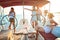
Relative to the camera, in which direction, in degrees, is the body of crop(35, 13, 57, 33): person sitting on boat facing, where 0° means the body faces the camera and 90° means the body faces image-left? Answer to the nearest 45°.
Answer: approximately 90°
